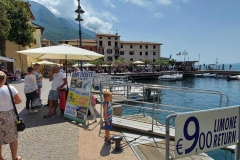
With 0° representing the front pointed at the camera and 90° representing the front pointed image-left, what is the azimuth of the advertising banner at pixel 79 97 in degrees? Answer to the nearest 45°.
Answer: approximately 45°

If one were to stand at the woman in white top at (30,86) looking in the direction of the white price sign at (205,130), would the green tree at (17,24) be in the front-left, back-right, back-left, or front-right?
back-left

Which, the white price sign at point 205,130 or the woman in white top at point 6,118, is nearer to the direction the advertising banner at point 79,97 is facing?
the woman in white top

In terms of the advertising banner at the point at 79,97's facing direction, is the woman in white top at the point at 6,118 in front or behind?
in front

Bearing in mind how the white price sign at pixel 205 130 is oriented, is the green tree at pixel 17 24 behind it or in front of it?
behind

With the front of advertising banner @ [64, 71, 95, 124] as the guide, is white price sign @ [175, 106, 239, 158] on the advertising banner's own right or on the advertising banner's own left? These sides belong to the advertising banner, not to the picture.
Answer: on the advertising banner's own left

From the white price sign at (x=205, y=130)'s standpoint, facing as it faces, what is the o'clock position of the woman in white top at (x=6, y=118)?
The woman in white top is roughly at 4 o'clock from the white price sign.

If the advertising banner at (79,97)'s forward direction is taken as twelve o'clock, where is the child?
The child is roughly at 10 o'clock from the advertising banner.

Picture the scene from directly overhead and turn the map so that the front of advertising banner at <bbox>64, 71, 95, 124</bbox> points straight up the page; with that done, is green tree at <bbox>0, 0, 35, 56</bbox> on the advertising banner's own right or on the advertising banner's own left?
on the advertising banner's own right
